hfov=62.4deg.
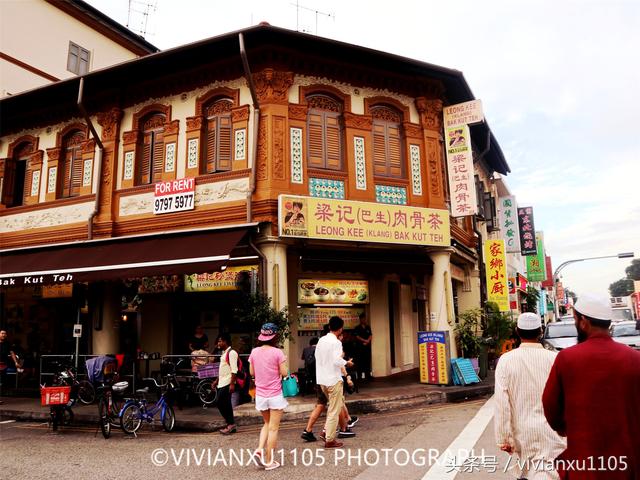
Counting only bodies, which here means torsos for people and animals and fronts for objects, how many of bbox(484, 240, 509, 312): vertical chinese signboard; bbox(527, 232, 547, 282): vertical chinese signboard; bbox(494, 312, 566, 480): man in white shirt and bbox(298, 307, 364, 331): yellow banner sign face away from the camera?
1

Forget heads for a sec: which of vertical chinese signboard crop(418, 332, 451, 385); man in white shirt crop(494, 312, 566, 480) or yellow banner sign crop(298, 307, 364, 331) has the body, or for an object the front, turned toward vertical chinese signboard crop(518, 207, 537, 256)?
the man in white shirt

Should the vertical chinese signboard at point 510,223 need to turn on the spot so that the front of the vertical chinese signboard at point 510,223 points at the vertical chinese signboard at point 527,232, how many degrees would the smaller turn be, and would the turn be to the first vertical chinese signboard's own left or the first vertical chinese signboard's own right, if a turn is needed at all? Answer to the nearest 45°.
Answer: approximately 180°

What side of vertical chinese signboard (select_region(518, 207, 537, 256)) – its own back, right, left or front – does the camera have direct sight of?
front

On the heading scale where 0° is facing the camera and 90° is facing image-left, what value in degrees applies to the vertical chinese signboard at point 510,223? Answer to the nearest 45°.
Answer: approximately 0°

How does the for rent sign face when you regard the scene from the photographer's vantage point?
facing the viewer and to the left of the viewer

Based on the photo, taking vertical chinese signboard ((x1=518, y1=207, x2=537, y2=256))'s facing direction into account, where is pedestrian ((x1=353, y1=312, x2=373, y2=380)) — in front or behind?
in front

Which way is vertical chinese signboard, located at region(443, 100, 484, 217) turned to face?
toward the camera

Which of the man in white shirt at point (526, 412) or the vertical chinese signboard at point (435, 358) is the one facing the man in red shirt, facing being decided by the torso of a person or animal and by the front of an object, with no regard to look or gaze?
the vertical chinese signboard

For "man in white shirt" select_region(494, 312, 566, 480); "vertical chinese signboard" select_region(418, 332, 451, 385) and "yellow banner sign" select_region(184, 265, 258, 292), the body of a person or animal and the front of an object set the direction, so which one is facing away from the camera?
the man in white shirt

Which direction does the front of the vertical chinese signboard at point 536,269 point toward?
toward the camera

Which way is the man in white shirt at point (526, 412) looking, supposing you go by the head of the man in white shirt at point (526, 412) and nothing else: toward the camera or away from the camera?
away from the camera

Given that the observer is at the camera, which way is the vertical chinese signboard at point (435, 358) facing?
facing the viewer

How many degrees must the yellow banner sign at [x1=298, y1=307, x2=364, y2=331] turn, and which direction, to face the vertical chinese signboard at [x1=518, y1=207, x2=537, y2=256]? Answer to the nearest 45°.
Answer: approximately 135° to its left

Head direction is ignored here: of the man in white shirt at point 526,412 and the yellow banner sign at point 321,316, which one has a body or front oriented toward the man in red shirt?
the yellow banner sign

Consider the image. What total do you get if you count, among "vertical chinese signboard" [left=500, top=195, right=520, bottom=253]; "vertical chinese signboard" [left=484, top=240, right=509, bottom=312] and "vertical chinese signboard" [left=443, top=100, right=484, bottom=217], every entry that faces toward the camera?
3

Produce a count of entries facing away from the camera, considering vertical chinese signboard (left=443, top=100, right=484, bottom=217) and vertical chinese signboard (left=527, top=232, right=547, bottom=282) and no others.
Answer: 0

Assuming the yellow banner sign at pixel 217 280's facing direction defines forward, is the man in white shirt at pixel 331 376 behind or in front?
in front

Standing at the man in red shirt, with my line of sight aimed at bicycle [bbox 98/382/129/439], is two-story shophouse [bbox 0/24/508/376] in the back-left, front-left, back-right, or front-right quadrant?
front-right

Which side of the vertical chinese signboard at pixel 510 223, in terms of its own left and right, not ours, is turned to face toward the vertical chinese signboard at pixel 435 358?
front
